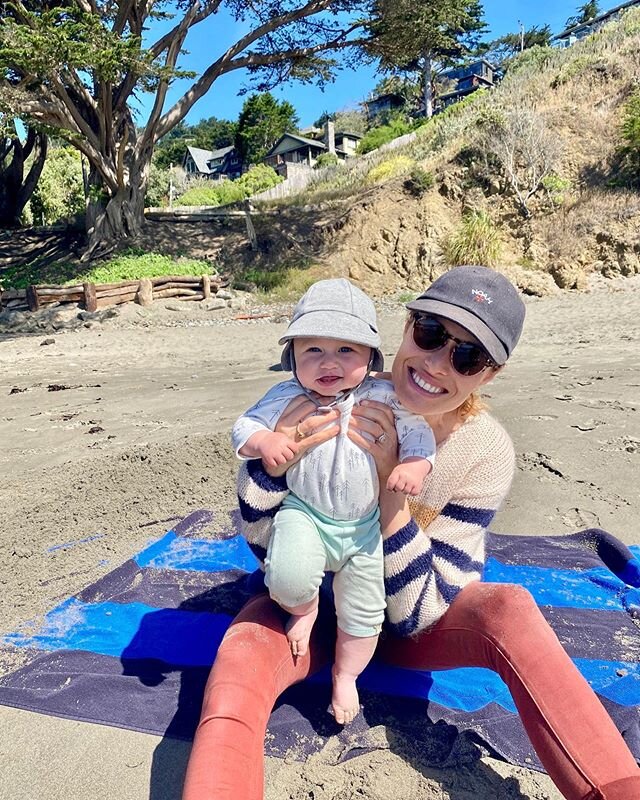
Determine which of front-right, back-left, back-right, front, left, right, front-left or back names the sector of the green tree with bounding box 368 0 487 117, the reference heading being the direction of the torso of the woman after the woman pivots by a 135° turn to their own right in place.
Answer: front-right

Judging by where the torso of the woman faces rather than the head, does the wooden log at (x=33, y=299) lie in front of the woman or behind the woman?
behind

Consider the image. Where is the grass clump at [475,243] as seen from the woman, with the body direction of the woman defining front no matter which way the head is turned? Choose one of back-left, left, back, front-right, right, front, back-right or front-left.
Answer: back

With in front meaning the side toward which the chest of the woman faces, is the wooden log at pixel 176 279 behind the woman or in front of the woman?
behind

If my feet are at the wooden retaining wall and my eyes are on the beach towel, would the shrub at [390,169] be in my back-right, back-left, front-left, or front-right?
back-left

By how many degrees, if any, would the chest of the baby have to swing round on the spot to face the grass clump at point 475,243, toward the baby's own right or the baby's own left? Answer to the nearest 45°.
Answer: approximately 180°

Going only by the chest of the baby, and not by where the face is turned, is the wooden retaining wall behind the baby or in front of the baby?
behind

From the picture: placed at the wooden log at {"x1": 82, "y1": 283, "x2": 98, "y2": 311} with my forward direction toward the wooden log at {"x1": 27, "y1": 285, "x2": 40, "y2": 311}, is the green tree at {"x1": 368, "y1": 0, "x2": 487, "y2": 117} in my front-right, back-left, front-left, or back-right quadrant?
back-right

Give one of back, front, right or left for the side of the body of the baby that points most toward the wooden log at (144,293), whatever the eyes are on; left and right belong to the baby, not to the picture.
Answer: back

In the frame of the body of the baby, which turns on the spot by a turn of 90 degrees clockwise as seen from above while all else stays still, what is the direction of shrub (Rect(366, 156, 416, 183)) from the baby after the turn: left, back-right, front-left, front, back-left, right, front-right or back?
right

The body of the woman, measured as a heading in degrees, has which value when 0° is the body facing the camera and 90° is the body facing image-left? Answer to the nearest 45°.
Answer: approximately 0°
